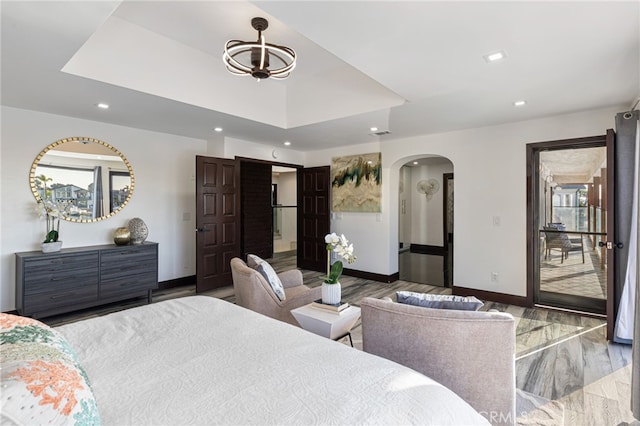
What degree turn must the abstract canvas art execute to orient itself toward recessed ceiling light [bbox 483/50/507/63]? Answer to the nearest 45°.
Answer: approximately 45° to its left

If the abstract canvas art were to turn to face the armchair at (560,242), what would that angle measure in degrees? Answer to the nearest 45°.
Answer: approximately 90° to its left

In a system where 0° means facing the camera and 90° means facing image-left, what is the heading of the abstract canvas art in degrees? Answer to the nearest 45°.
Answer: approximately 45°

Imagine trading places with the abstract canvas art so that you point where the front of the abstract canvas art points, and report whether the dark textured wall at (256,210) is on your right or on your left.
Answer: on your right

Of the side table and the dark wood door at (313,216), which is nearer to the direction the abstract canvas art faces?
the side table

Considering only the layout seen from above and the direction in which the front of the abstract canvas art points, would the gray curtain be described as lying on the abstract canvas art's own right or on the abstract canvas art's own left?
on the abstract canvas art's own left

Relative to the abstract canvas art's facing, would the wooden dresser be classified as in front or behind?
in front

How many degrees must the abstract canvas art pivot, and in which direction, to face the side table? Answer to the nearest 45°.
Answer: approximately 45° to its left

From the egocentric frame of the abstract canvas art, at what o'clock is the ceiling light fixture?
The ceiling light fixture is roughly at 11 o'clock from the abstract canvas art.

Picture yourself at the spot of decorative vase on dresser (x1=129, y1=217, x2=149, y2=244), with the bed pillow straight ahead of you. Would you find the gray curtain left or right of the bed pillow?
left

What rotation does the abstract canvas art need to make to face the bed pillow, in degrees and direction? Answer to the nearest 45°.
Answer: approximately 45° to its left
